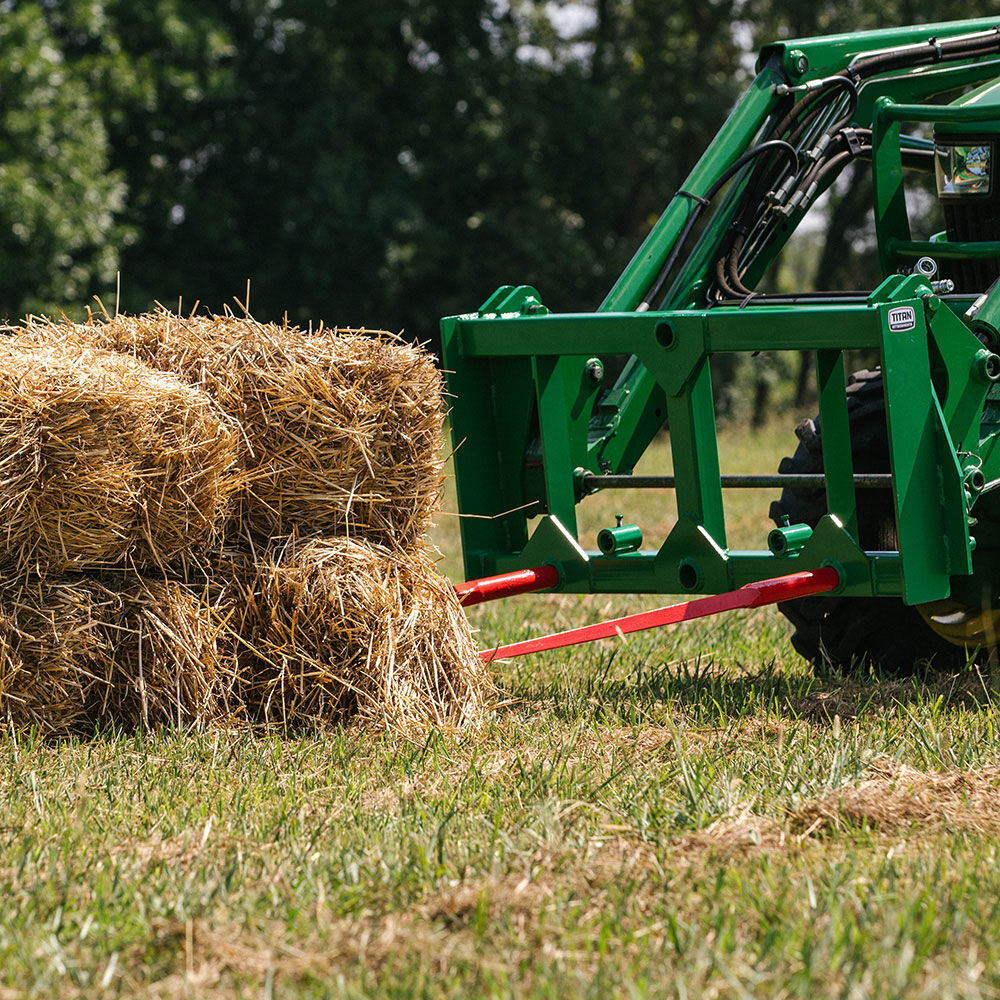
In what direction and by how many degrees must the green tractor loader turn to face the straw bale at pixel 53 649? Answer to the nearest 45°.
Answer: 0° — it already faces it

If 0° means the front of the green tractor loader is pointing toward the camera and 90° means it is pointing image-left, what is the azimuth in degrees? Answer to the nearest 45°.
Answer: approximately 45°

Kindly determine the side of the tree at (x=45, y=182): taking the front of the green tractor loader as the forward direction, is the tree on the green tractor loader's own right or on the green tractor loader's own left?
on the green tractor loader's own right

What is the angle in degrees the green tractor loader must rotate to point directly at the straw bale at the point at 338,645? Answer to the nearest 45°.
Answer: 0° — it already faces it
